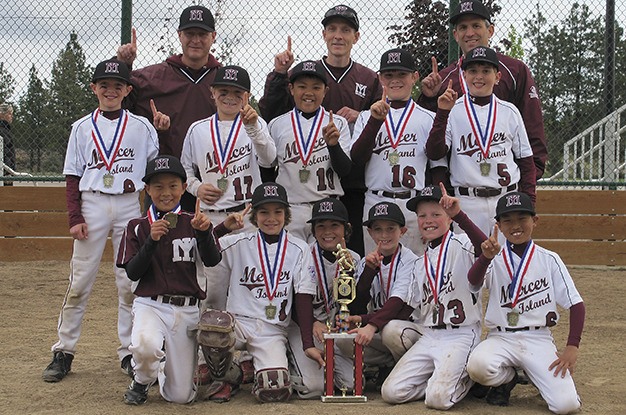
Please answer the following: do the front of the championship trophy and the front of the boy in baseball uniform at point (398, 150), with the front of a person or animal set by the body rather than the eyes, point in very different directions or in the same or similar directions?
same or similar directions

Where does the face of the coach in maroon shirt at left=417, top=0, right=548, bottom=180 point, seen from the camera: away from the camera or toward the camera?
toward the camera

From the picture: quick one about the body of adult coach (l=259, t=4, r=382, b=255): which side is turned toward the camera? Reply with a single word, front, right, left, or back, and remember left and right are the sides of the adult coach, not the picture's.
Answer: front

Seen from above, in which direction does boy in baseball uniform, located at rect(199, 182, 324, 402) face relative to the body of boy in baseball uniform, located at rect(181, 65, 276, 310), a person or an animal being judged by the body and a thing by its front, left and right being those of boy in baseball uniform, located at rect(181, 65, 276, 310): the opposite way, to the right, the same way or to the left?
the same way

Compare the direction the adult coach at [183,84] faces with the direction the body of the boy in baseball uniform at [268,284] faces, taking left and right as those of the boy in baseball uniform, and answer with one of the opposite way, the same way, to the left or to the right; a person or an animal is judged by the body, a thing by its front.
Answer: the same way

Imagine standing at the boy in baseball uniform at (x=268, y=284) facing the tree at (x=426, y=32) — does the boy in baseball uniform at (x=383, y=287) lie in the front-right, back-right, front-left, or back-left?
front-right

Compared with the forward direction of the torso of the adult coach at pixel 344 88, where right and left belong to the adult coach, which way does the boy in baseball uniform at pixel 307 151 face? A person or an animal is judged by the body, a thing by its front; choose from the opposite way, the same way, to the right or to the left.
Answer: the same way

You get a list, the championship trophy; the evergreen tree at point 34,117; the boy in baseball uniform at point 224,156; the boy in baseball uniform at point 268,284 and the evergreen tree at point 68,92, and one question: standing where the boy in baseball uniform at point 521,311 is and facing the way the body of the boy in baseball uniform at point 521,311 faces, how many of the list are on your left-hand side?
0

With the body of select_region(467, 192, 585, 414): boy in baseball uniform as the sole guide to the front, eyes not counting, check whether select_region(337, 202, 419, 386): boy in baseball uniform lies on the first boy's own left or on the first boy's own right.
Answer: on the first boy's own right

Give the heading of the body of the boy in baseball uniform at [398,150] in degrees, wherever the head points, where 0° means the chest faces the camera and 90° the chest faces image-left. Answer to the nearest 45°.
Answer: approximately 0°

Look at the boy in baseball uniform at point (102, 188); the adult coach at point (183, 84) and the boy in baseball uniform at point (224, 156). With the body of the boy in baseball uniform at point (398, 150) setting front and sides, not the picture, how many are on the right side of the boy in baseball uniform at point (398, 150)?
3

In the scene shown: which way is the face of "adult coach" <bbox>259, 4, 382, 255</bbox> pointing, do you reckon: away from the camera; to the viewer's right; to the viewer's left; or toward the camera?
toward the camera

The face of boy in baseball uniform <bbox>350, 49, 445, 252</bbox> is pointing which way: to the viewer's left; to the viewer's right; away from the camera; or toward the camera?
toward the camera

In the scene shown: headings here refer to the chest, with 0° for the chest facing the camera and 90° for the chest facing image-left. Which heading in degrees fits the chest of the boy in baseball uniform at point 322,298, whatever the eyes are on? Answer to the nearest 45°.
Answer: approximately 0°

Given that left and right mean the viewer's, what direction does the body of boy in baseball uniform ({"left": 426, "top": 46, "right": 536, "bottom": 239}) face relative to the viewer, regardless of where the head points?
facing the viewer

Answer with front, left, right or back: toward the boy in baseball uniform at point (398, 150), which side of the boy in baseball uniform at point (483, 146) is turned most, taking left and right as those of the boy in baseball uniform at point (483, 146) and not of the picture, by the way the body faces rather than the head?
right

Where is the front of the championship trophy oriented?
toward the camera

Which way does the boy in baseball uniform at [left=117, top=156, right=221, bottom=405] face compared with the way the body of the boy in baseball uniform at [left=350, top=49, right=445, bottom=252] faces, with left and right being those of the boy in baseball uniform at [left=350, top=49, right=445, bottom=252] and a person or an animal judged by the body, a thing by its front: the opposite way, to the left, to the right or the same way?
the same way

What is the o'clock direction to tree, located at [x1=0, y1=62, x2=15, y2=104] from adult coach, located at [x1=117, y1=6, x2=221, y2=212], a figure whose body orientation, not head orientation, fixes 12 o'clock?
The tree is roughly at 5 o'clock from the adult coach.
